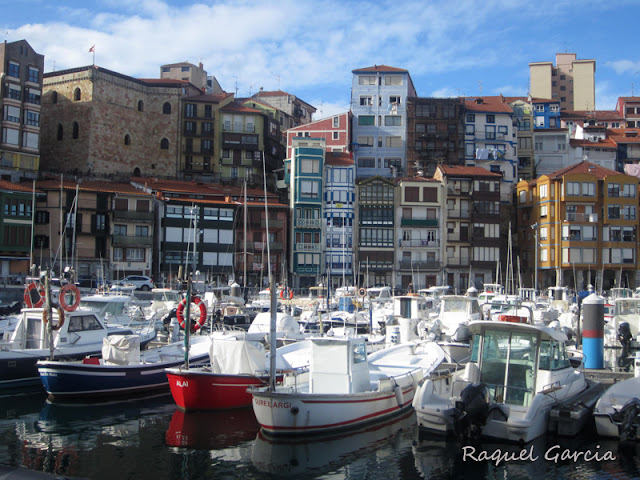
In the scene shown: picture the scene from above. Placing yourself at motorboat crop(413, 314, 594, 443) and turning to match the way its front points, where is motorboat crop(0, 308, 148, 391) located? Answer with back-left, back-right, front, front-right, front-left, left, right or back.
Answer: back-left

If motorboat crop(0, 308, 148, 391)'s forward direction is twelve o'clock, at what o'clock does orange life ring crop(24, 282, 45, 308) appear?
The orange life ring is roughly at 7 o'clock from the motorboat.

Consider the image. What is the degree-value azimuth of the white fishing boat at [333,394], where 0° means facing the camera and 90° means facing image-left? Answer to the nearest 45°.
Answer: approximately 225°

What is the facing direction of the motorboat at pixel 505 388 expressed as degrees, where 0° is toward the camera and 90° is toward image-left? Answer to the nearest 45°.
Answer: approximately 225°

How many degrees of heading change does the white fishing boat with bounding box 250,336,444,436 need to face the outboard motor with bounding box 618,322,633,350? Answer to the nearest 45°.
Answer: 0° — it already faces it

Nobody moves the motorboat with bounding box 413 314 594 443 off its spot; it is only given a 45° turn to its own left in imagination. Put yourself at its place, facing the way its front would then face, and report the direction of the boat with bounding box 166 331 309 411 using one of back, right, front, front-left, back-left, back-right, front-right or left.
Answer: left

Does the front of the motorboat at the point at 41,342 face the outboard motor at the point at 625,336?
no

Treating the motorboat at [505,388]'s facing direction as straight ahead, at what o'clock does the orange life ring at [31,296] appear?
The orange life ring is roughly at 8 o'clock from the motorboat.

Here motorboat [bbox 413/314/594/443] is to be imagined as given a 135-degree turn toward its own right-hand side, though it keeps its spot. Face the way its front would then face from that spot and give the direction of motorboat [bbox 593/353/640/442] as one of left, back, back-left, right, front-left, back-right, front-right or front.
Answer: left

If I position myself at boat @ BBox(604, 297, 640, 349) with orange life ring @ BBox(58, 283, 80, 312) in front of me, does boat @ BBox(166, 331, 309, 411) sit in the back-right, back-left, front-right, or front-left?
front-left

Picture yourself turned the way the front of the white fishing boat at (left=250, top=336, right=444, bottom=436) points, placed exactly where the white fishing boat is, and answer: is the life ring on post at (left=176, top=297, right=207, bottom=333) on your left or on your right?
on your left

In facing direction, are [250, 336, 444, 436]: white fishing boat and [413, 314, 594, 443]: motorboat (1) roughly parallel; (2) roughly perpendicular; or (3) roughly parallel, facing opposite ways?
roughly parallel

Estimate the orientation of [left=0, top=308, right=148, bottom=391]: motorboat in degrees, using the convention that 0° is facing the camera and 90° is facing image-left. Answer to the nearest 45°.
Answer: approximately 225°

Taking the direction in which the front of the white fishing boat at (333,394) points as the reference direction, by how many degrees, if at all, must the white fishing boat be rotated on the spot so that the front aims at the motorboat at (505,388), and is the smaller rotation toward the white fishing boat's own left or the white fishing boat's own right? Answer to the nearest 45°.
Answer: approximately 45° to the white fishing boat's own right

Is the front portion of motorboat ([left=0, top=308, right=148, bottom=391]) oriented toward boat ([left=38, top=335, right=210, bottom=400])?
no

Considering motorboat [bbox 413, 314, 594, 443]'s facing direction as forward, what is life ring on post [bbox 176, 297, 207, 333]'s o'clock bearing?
The life ring on post is roughly at 8 o'clock from the motorboat.

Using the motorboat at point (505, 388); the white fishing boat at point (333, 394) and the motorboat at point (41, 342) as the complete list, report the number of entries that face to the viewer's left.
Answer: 0
